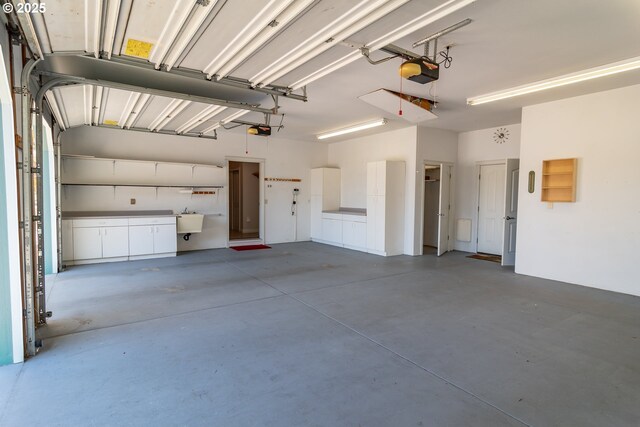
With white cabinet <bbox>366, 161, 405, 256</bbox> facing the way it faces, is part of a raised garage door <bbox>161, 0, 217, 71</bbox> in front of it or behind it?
in front

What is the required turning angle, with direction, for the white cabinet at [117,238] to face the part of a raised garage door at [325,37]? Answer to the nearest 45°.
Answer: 0° — it already faces it

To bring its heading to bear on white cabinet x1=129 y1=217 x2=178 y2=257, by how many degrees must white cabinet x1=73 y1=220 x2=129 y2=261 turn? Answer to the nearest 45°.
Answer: approximately 90° to its left

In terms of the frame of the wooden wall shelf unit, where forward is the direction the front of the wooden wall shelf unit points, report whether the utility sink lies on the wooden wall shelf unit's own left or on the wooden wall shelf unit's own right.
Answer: on the wooden wall shelf unit's own right

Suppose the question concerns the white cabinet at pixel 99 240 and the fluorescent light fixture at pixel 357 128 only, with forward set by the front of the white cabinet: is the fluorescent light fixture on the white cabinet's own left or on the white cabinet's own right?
on the white cabinet's own left

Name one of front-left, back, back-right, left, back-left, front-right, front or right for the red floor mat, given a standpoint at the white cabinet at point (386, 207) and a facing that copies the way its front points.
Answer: front-right

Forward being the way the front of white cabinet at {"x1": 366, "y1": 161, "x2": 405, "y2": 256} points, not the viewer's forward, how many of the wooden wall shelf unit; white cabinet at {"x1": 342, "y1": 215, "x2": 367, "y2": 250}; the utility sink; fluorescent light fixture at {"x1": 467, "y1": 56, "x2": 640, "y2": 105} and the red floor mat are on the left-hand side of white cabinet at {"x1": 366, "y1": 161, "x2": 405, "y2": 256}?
2

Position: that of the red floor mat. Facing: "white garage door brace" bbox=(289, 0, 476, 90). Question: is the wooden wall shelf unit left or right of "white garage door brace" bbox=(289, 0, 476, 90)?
left

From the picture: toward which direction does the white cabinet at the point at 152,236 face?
toward the camera

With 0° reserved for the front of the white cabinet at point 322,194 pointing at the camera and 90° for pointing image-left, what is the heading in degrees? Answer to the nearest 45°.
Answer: approximately 45°

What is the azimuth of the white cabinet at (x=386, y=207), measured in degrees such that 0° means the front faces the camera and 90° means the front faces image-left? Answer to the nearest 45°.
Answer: approximately 45°

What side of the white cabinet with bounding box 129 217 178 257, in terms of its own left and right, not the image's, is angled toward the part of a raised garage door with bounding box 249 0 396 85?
front

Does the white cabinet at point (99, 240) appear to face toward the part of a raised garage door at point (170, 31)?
yes

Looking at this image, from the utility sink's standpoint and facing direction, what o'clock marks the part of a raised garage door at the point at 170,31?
The part of a raised garage door is roughly at 12 o'clock from the utility sink.

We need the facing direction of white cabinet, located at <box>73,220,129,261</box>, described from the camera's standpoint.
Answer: facing the viewer

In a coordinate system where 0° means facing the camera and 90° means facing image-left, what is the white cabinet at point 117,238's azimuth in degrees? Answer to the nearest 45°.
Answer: approximately 0°

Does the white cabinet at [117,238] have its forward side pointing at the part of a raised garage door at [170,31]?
yes
